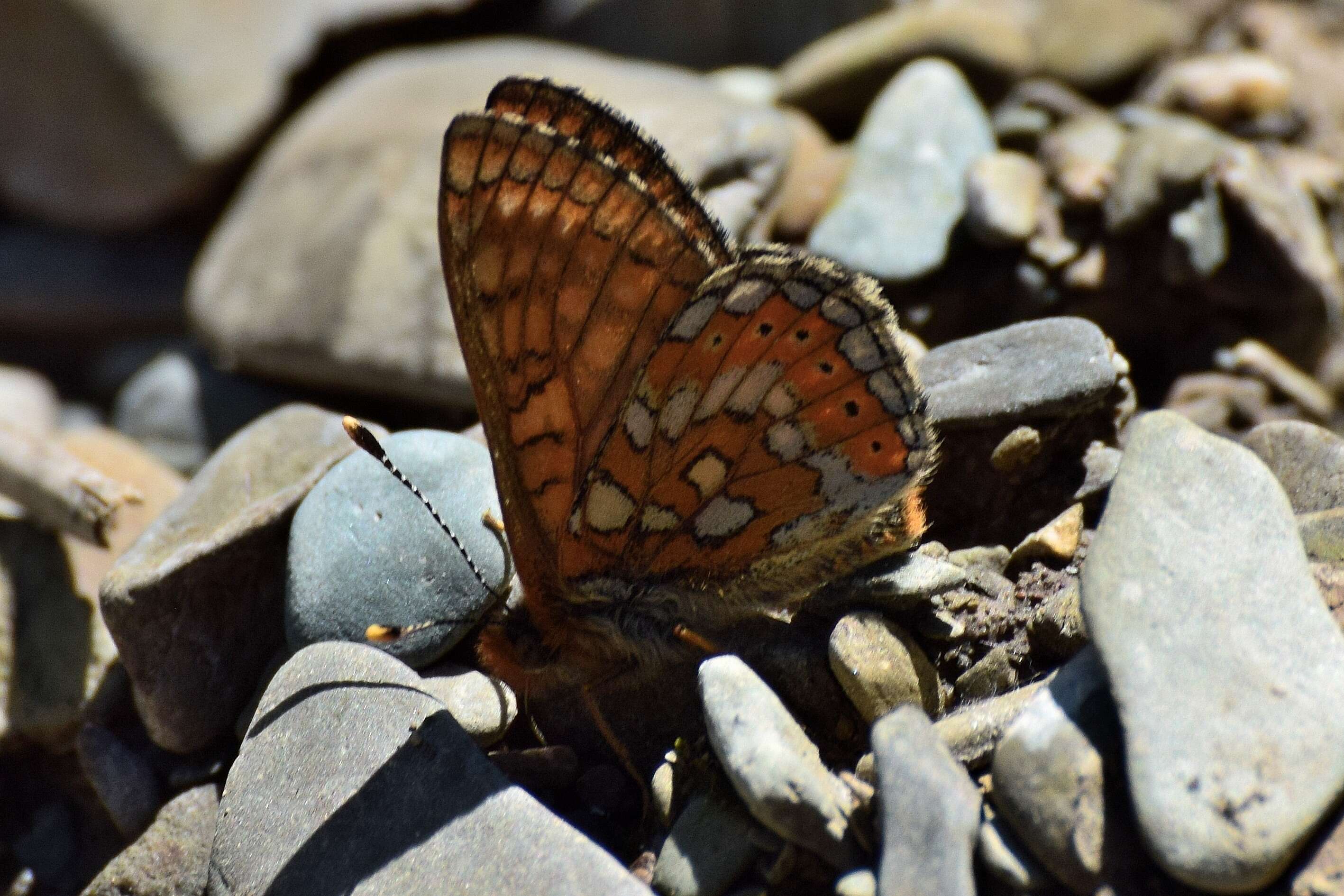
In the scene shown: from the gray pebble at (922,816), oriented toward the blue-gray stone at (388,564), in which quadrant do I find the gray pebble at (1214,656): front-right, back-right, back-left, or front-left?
back-right

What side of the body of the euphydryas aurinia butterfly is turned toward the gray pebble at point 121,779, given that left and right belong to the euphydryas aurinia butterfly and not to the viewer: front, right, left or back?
front

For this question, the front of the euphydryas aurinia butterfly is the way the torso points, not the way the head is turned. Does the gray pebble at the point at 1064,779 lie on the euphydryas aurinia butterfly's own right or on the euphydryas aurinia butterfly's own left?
on the euphydryas aurinia butterfly's own left

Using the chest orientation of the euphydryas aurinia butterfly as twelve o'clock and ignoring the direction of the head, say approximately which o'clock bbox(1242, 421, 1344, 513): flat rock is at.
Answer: The flat rock is roughly at 6 o'clock from the euphydryas aurinia butterfly.

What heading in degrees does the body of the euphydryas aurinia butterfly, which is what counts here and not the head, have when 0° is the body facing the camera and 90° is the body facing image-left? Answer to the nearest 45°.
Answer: approximately 90°

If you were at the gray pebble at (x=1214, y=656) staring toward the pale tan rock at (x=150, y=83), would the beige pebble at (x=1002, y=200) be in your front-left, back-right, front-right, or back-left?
front-right

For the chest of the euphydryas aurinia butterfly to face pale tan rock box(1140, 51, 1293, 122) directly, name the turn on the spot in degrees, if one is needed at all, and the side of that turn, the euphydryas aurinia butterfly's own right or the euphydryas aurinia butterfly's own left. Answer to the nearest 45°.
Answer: approximately 135° to the euphydryas aurinia butterfly's own right
